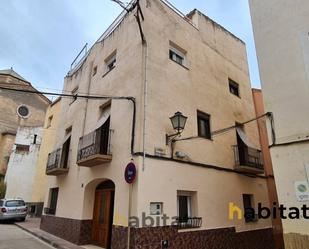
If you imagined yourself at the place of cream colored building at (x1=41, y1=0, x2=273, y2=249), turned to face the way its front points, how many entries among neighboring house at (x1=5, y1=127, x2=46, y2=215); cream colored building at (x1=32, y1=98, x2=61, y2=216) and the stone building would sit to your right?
3

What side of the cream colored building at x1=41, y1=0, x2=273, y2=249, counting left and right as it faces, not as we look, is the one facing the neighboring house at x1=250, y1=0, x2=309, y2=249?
left

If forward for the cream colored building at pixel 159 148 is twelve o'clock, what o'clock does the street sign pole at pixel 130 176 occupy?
The street sign pole is roughly at 11 o'clock from the cream colored building.

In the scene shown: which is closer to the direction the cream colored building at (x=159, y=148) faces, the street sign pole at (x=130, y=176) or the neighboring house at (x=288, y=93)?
the street sign pole

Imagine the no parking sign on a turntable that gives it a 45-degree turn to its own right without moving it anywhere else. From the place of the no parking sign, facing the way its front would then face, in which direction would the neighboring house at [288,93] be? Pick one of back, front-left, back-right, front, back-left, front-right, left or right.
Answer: back-left

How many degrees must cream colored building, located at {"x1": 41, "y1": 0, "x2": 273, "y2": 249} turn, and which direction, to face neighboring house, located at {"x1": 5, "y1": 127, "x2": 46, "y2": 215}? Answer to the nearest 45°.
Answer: approximately 90° to its right

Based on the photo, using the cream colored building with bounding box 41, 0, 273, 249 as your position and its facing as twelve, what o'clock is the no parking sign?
The no parking sign is roughly at 11 o'clock from the cream colored building.

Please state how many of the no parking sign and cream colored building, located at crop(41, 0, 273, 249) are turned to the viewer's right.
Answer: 0

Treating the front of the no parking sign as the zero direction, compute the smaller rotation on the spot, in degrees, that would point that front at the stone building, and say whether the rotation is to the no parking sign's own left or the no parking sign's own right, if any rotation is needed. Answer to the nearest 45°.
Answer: approximately 90° to the no parking sign's own right

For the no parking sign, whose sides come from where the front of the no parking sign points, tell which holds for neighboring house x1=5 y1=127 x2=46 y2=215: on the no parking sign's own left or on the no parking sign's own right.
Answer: on the no parking sign's own right

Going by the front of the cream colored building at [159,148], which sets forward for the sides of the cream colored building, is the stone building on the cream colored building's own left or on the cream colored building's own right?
on the cream colored building's own right

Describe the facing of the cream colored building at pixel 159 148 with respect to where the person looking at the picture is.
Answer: facing the viewer and to the left of the viewer
